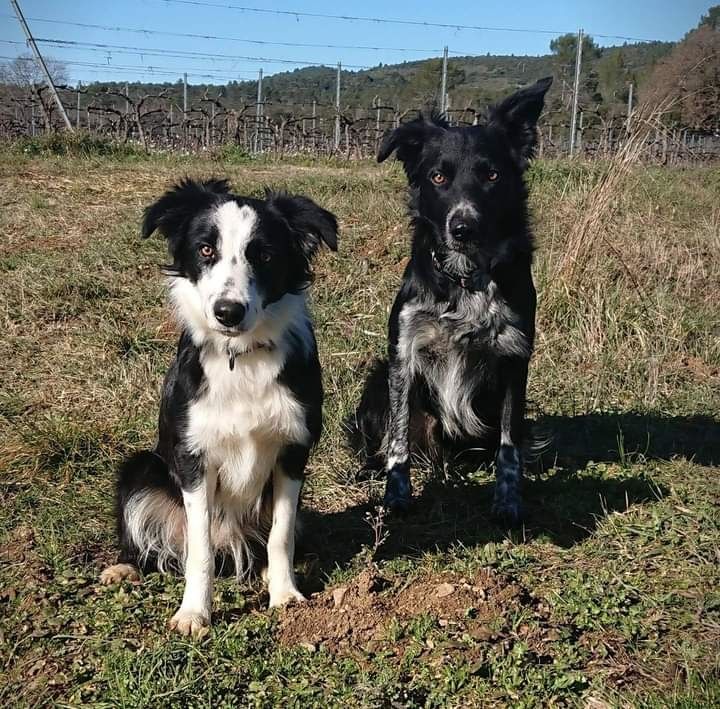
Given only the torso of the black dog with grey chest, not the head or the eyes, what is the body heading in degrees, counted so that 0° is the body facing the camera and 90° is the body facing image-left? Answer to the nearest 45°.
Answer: approximately 0°

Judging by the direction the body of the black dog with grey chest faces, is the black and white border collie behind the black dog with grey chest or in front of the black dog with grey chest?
in front

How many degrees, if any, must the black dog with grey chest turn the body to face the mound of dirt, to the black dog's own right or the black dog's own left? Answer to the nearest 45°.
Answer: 0° — it already faces it
